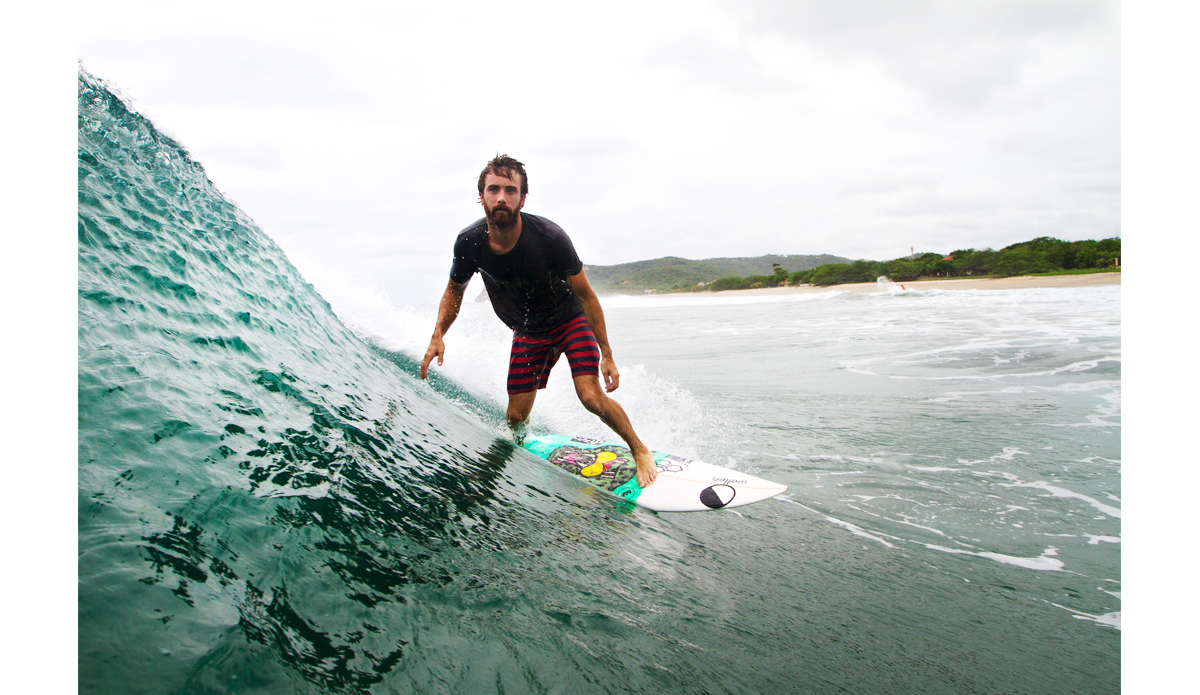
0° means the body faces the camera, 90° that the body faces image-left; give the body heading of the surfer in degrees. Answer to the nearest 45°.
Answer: approximately 0°
